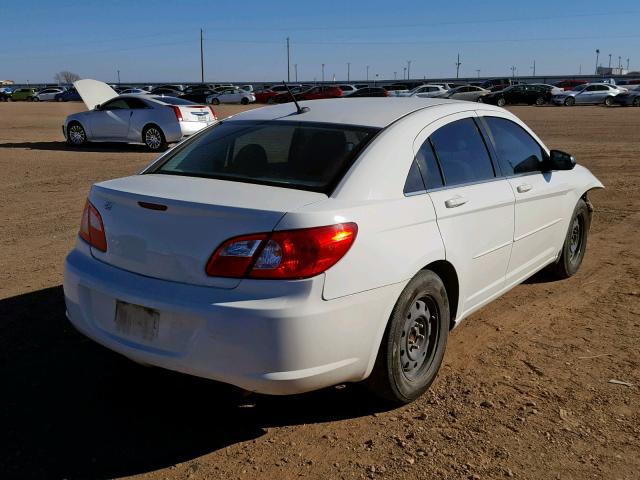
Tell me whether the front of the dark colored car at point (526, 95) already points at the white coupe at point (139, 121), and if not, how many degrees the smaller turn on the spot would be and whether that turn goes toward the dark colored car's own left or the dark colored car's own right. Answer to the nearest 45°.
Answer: approximately 45° to the dark colored car's own left

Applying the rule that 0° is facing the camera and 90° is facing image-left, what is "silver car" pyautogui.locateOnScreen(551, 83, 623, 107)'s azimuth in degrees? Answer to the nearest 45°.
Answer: approximately 45°

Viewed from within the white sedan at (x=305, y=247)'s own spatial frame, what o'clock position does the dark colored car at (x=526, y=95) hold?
The dark colored car is roughly at 11 o'clock from the white sedan.

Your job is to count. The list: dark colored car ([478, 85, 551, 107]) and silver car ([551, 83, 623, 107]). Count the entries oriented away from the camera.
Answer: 0

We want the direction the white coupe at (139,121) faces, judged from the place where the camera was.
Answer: facing away from the viewer and to the left of the viewer

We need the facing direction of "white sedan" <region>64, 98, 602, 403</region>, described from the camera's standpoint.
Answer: facing away from the viewer and to the right of the viewer

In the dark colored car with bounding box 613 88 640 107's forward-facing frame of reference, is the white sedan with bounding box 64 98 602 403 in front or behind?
in front

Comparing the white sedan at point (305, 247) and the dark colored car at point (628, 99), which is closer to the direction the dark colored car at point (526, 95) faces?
the white sedan

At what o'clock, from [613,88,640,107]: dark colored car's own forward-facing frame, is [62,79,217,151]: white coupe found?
The white coupe is roughly at 11 o'clock from the dark colored car.

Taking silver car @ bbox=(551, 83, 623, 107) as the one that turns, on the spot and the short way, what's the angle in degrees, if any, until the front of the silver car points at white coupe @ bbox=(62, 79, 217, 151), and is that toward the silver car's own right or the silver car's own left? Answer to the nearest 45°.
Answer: approximately 45° to the silver car's own left

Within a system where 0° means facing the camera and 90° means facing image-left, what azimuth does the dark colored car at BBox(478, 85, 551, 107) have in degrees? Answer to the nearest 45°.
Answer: approximately 45°

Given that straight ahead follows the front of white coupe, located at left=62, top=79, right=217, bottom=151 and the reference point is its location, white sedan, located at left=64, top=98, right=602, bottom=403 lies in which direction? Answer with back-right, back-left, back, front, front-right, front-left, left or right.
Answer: back-left
